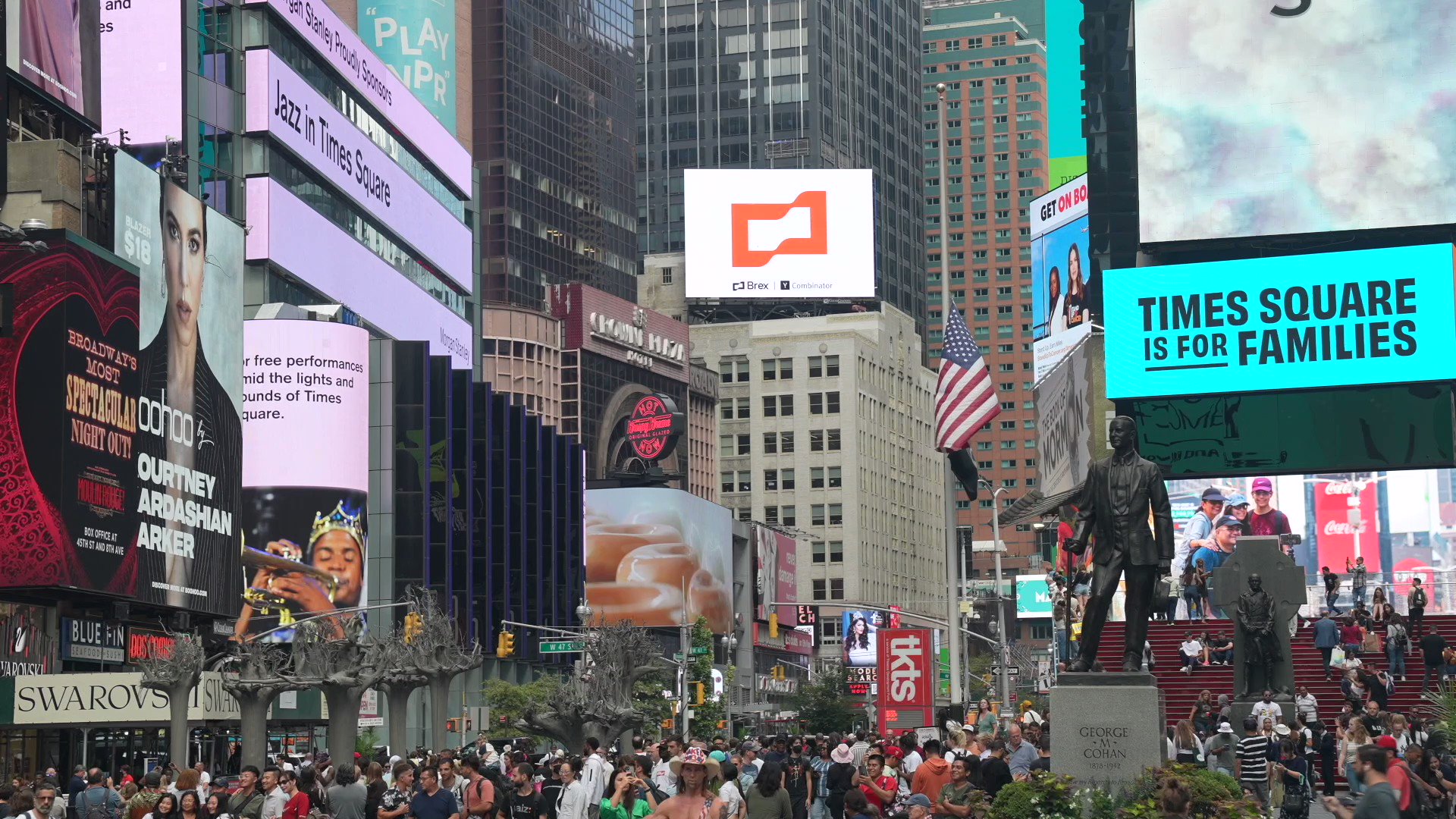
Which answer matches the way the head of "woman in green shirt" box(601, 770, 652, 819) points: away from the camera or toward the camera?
toward the camera

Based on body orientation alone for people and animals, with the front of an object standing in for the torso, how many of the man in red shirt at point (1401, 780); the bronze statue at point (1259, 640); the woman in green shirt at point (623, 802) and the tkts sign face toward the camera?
3

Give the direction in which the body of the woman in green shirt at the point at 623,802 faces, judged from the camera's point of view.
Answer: toward the camera

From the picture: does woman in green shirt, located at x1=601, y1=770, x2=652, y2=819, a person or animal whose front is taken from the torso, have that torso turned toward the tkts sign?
no

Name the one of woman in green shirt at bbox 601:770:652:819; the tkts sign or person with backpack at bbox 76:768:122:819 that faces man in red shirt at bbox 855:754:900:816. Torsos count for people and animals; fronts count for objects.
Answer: the tkts sign

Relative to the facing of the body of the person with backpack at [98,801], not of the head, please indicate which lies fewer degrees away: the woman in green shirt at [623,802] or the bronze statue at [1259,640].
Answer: the bronze statue

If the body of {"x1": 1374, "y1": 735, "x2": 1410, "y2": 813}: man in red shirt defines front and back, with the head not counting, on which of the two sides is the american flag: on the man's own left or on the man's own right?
on the man's own right

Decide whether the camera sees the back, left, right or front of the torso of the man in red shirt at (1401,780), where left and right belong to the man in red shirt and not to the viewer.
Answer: left

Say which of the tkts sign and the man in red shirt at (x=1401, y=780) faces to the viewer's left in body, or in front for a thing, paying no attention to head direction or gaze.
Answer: the man in red shirt

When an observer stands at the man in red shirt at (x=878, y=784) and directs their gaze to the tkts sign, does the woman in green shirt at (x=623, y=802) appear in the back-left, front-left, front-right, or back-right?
back-left

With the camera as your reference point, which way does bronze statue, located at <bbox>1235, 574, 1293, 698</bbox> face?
facing the viewer

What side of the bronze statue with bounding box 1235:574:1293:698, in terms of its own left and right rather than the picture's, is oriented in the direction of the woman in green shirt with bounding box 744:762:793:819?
front

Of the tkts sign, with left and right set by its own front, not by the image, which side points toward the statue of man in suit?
front

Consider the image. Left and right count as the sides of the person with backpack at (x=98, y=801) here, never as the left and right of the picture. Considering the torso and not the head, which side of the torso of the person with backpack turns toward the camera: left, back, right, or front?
back

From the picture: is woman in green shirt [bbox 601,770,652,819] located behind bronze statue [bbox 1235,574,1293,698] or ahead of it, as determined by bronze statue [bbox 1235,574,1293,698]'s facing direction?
ahead

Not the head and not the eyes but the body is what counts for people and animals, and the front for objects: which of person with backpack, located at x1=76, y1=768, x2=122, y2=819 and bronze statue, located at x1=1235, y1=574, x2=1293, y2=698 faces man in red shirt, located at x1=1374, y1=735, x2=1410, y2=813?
the bronze statue
